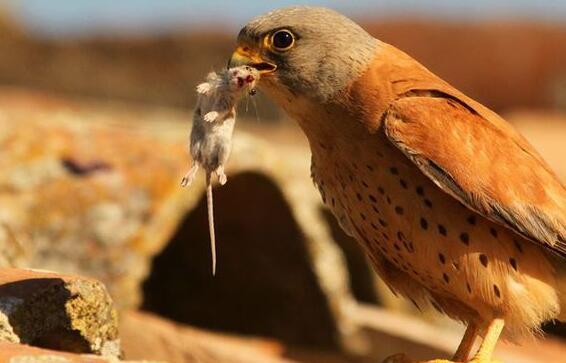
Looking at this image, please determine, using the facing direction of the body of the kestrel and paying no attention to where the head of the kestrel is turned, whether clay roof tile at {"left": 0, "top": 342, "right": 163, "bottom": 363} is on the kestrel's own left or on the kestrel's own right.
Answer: on the kestrel's own left

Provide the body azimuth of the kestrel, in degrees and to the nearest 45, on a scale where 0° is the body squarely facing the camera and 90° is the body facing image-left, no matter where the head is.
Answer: approximately 90°
